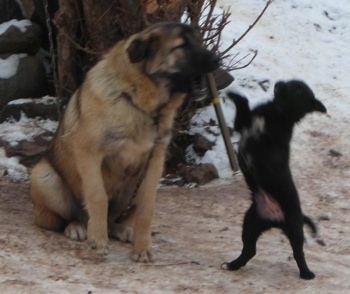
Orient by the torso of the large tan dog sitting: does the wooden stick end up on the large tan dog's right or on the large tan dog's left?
on the large tan dog's left

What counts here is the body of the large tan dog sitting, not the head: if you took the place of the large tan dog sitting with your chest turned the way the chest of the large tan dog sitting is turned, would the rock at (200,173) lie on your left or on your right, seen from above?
on your left

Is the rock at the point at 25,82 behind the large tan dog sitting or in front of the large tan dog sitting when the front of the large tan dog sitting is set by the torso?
behind

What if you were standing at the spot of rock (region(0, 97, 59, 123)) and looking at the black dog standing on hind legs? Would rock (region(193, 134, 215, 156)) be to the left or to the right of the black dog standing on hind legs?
left

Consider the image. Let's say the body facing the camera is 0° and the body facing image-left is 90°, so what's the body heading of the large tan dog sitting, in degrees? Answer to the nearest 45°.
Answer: approximately 315°
